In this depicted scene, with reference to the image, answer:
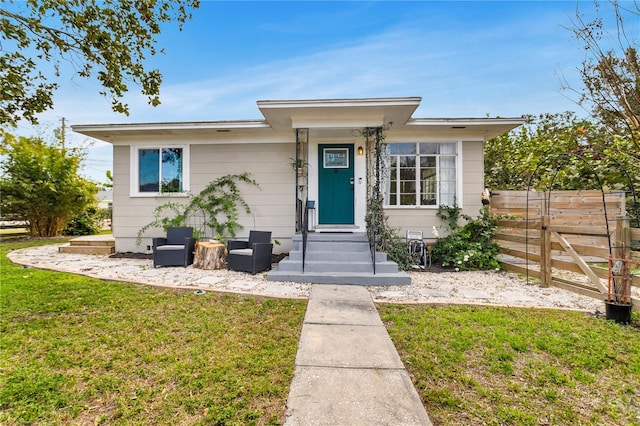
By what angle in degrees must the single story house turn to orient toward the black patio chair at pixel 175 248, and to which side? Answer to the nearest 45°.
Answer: approximately 90° to its right

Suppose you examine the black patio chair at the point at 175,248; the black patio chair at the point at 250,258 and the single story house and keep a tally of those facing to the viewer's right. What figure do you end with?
0

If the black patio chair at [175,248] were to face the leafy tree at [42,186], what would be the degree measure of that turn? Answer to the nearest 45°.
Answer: approximately 90° to its right

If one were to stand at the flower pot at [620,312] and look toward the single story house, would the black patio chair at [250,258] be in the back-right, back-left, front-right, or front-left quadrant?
front-left

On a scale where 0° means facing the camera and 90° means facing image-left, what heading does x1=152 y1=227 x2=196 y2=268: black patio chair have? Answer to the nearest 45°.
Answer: approximately 45°

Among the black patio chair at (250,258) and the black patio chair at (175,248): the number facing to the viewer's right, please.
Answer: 0

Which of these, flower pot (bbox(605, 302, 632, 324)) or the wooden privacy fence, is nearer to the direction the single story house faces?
the flower pot

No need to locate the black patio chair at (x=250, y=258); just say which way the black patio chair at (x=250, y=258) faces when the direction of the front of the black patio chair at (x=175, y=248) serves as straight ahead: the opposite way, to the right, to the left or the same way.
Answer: the same way

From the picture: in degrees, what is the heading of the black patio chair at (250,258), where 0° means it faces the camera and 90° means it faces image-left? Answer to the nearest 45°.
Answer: approximately 45°

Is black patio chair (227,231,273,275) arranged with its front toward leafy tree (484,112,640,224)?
no

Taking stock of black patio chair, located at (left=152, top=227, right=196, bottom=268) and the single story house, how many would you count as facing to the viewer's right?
0

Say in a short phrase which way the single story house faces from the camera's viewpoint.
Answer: facing the viewer

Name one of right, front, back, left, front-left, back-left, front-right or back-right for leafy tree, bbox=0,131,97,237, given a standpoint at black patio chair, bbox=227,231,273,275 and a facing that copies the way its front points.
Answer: right

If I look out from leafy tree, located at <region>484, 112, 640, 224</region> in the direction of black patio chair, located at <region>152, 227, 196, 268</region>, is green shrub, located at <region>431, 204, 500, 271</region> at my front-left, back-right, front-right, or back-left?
front-left

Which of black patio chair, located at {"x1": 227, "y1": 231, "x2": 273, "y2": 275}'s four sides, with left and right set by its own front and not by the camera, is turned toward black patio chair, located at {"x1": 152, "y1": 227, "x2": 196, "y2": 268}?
right

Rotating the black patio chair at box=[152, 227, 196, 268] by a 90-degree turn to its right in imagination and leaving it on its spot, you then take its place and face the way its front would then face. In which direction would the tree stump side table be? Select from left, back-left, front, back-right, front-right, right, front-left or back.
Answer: back

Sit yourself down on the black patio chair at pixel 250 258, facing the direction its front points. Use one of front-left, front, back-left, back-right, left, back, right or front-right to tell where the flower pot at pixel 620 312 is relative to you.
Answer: left
